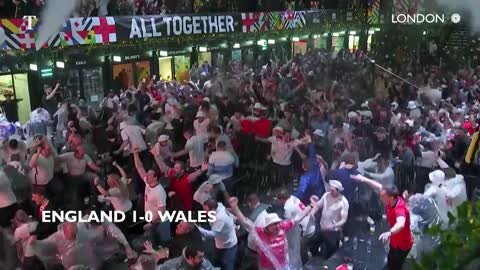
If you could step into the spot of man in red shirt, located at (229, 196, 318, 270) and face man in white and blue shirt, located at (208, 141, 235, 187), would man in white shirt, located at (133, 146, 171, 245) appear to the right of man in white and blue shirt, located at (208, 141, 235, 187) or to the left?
left

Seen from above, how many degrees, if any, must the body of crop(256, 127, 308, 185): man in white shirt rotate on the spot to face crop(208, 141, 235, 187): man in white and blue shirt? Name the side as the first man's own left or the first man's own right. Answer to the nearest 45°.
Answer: approximately 45° to the first man's own right

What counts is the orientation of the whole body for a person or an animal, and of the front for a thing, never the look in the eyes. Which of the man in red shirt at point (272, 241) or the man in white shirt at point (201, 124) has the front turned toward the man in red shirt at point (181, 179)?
the man in white shirt

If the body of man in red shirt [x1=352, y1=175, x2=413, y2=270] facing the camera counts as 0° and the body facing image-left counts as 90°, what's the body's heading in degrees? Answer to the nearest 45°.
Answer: approximately 90°

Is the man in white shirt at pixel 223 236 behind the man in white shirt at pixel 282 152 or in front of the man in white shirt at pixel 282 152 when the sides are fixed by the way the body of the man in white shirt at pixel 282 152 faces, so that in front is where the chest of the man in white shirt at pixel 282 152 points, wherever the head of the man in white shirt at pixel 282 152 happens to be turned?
in front
